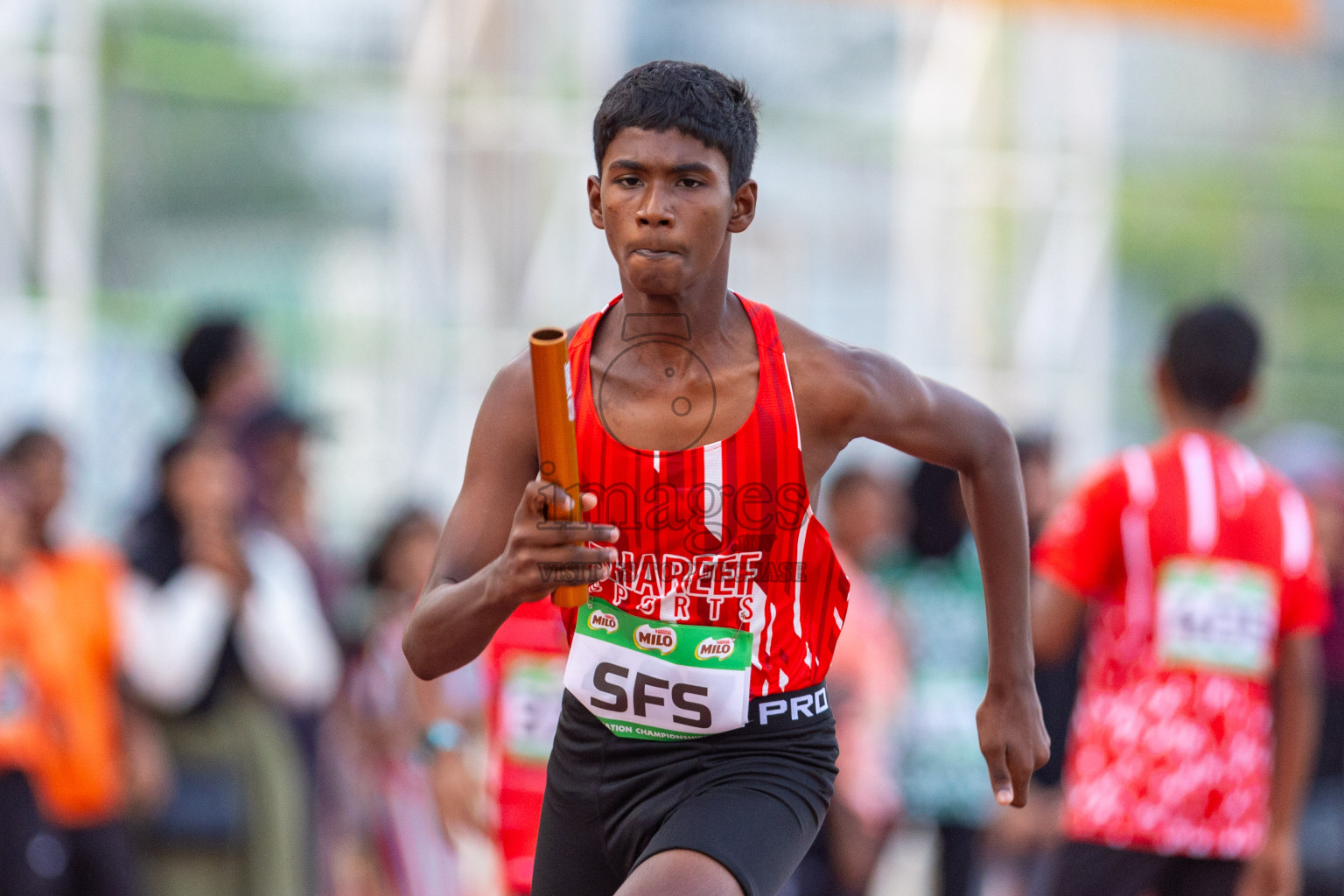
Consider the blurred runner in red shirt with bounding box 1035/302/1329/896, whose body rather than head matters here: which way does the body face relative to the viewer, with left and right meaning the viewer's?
facing away from the viewer

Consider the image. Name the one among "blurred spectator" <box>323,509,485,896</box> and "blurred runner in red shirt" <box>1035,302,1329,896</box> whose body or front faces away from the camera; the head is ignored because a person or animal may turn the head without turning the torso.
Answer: the blurred runner in red shirt

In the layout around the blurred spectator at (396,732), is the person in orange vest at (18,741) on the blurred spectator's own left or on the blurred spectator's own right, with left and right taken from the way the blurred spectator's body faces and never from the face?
on the blurred spectator's own right

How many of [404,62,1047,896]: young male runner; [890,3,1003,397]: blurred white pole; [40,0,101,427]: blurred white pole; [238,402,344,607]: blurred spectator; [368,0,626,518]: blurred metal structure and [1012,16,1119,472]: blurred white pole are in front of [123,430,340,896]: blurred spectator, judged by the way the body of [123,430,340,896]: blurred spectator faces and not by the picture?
1

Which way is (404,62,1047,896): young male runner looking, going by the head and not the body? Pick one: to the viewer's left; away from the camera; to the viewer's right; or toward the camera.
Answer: toward the camera

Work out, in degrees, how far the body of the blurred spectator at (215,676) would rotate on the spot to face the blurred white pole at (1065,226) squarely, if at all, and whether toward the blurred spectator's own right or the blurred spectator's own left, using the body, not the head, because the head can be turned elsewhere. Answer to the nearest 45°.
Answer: approximately 135° to the blurred spectator's own left

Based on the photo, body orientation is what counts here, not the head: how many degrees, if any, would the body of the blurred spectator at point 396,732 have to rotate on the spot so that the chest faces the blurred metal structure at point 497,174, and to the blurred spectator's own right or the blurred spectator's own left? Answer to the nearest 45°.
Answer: approximately 135° to the blurred spectator's own left

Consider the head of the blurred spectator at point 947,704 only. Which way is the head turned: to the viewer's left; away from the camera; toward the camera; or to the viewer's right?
away from the camera

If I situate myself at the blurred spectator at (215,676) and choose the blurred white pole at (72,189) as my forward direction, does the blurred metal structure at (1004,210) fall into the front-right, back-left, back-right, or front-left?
front-right

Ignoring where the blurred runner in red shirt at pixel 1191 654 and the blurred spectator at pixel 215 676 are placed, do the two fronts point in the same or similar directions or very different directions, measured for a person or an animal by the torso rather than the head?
very different directions

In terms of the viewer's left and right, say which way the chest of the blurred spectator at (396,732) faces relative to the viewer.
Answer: facing the viewer and to the right of the viewer

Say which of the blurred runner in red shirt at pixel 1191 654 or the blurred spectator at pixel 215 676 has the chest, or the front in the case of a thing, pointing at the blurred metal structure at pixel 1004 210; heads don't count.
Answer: the blurred runner in red shirt
